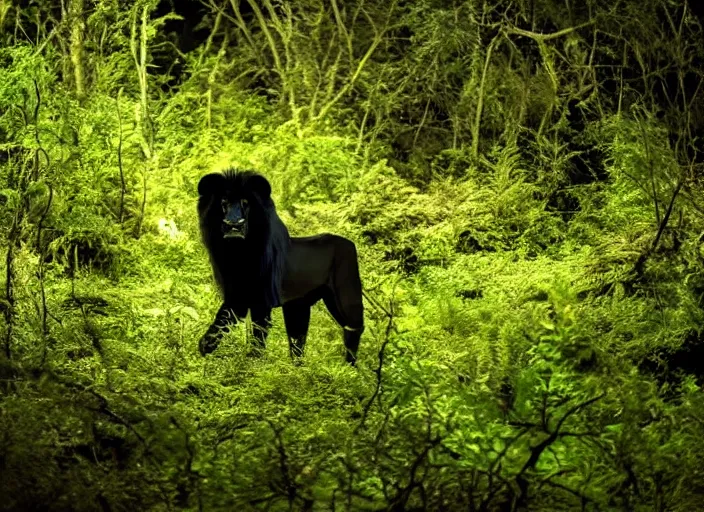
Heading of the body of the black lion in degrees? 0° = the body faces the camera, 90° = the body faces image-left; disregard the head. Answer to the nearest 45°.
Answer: approximately 45°
